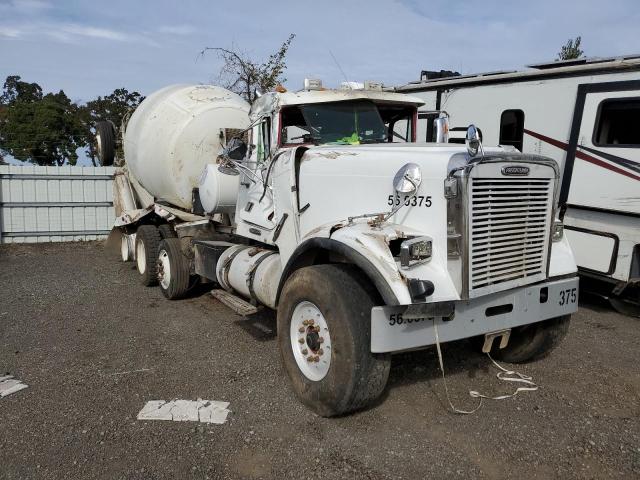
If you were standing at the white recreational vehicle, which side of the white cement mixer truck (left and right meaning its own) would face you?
left

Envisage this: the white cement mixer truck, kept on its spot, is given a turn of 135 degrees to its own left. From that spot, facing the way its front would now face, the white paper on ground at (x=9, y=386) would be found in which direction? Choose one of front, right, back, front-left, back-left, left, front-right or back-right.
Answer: left

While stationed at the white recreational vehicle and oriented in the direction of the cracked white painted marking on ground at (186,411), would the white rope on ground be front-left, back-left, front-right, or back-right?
front-left

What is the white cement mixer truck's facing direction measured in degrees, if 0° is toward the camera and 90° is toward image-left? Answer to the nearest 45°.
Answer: approximately 315°

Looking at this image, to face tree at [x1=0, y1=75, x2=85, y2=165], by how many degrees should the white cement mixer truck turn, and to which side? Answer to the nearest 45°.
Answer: approximately 180°

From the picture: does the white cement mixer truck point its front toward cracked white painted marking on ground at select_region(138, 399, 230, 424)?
no

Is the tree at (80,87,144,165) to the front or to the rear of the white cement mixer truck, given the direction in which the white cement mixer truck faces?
to the rear
